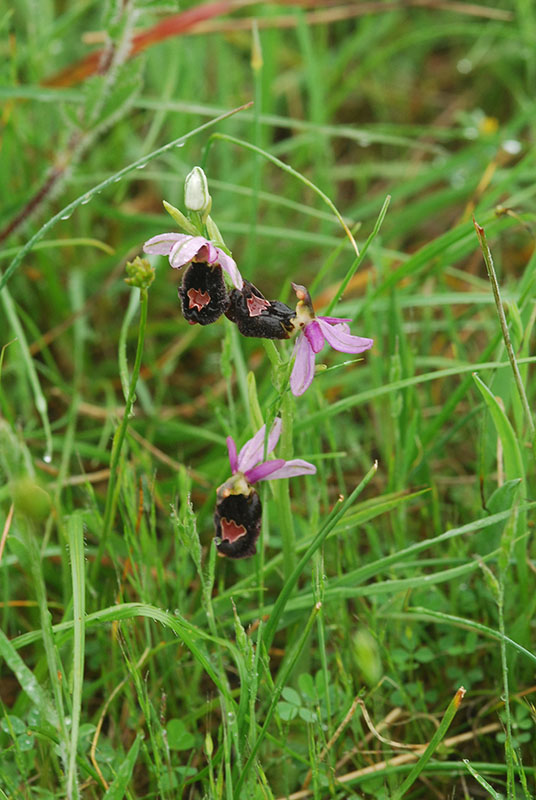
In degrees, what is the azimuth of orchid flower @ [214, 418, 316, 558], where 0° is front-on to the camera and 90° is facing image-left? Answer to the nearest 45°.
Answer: approximately 45°
